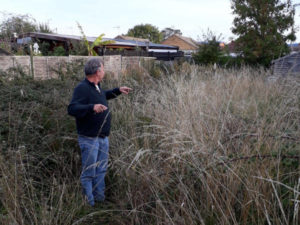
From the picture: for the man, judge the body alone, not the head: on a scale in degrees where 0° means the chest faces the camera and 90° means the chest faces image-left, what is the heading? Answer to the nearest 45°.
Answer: approximately 315°

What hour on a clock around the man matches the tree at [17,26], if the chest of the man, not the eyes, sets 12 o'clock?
The tree is roughly at 7 o'clock from the man.

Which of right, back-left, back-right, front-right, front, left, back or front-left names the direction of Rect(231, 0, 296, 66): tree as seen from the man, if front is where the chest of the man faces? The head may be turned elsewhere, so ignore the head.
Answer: left

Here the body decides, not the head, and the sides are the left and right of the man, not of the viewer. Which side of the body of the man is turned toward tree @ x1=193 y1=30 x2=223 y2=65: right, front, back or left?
left

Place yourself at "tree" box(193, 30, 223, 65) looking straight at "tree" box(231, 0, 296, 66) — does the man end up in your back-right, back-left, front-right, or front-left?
back-right

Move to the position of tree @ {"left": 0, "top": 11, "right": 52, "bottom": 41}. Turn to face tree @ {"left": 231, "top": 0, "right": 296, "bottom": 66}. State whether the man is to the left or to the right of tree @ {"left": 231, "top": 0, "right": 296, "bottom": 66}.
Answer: right
